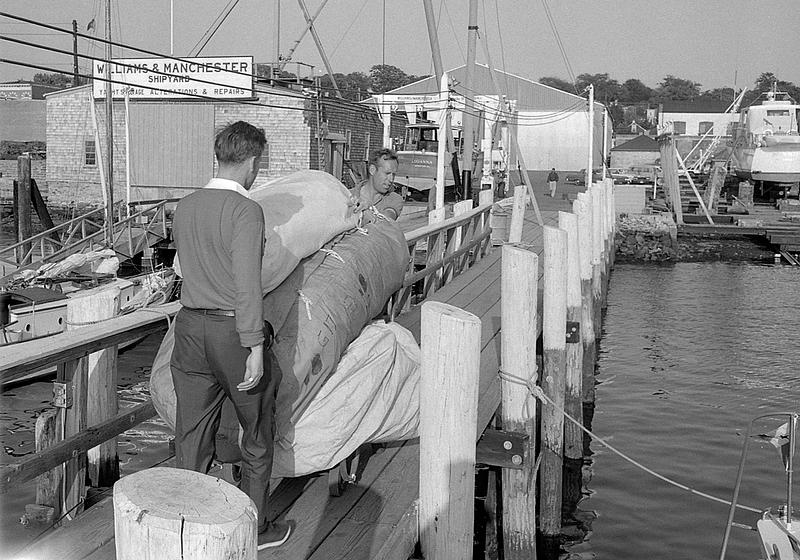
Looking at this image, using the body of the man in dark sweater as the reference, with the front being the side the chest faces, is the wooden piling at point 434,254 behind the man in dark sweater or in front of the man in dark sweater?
in front

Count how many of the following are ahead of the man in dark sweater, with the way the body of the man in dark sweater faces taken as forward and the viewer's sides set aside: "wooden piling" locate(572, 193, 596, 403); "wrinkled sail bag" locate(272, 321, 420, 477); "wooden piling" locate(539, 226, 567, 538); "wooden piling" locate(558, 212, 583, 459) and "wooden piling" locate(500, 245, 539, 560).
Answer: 5

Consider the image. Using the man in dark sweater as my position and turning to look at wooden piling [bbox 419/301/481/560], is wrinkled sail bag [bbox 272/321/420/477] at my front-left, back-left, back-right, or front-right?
front-left

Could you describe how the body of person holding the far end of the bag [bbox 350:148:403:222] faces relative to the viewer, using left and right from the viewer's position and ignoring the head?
facing the viewer and to the right of the viewer

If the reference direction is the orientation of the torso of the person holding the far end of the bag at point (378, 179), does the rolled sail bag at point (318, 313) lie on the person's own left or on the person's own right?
on the person's own right

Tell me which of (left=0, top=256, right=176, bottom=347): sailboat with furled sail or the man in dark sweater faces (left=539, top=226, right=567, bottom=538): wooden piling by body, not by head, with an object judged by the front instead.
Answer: the man in dark sweater

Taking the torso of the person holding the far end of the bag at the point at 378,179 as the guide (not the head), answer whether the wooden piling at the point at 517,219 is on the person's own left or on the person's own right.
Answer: on the person's own left

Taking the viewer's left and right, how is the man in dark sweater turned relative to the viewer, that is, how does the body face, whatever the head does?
facing away from the viewer and to the right of the viewer

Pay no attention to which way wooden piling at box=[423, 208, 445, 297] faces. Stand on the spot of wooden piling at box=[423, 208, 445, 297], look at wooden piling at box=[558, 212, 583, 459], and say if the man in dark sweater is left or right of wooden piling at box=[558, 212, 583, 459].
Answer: right
